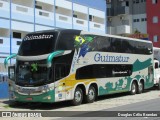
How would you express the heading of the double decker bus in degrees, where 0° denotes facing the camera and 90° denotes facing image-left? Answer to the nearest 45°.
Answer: approximately 45°
